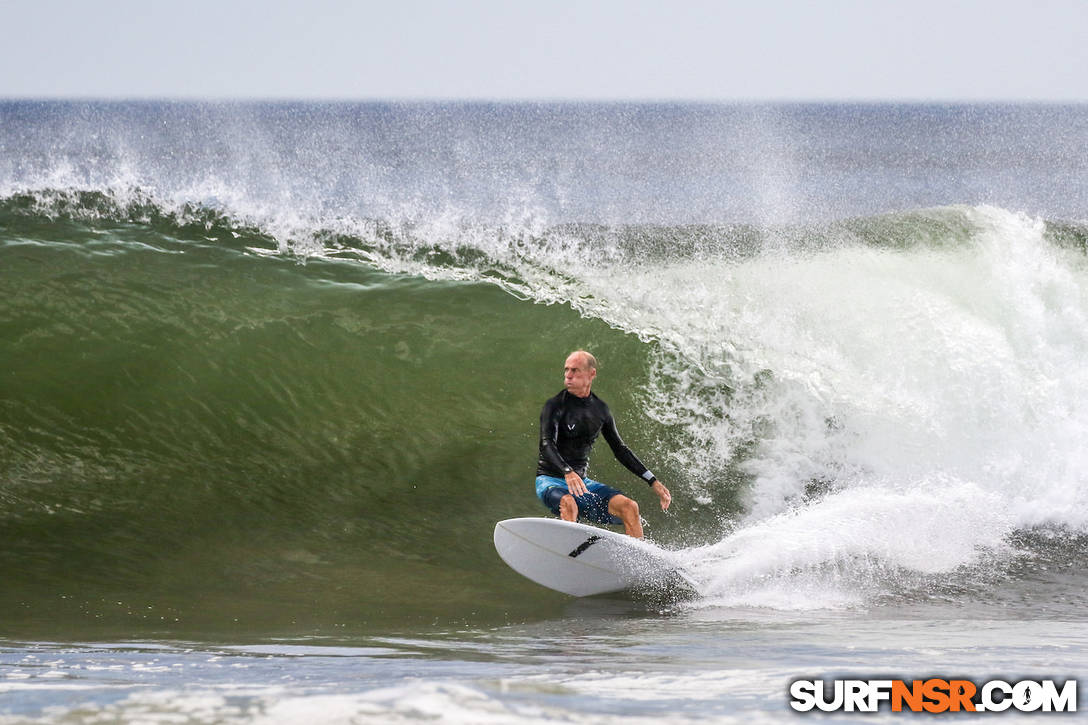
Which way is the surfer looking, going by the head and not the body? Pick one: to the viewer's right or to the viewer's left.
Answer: to the viewer's left

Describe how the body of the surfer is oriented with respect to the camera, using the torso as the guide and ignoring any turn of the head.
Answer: toward the camera
